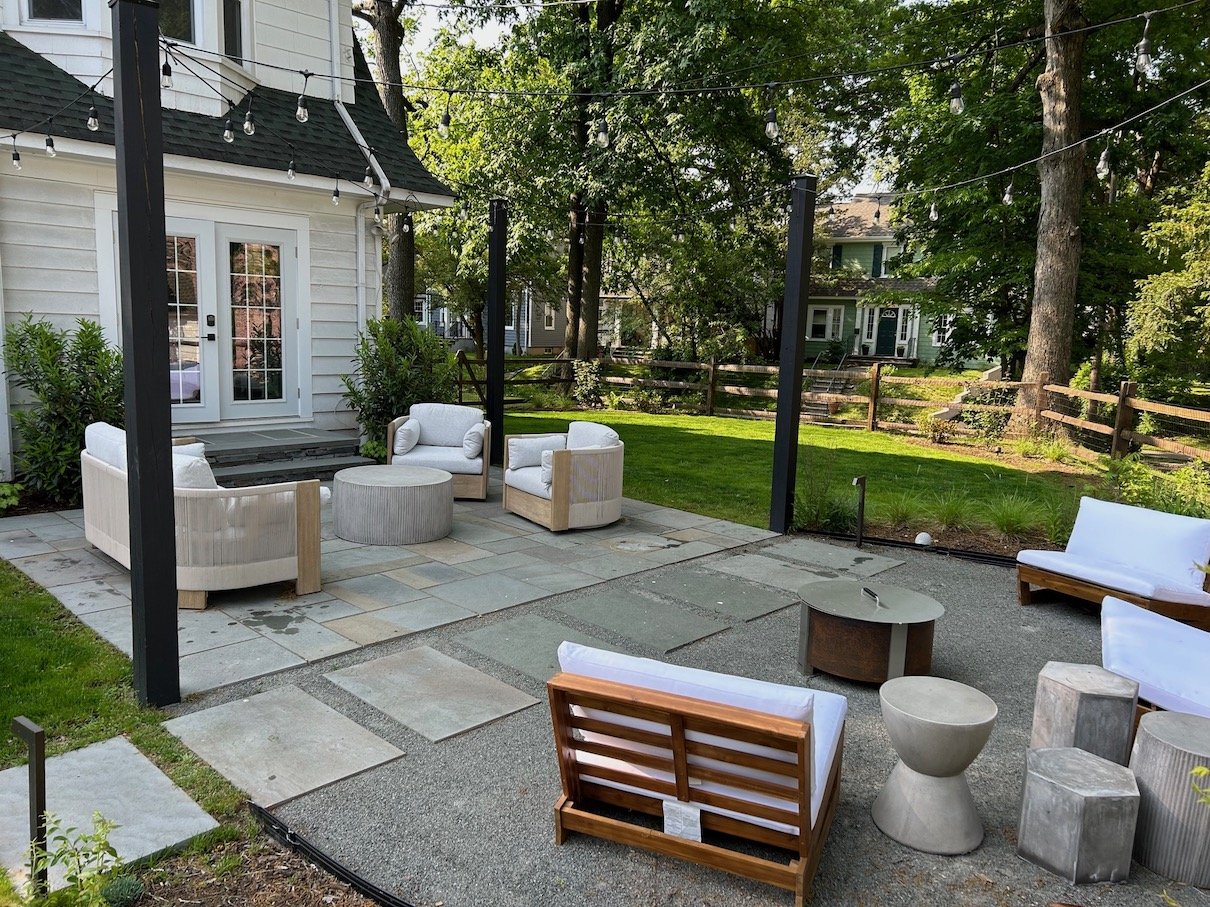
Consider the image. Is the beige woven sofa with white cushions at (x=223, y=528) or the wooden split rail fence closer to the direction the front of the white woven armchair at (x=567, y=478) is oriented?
the beige woven sofa with white cushions

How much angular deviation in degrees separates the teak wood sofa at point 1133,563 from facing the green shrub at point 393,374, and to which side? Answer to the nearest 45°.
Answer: approximately 45° to its right

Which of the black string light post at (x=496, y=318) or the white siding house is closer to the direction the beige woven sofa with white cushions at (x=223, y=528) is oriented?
the black string light post

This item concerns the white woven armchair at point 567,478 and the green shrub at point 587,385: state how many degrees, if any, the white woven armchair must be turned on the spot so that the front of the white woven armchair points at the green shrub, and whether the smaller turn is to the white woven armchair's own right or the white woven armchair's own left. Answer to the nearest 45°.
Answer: approximately 135° to the white woven armchair's own right

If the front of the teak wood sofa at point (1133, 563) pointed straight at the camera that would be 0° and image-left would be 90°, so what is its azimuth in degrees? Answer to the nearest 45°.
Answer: approximately 45°

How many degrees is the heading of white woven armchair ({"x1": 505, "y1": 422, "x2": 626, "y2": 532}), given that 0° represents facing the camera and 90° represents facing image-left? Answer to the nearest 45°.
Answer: approximately 45°

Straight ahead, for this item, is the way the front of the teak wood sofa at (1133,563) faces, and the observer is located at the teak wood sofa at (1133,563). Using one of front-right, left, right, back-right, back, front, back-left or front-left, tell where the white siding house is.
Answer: front-right

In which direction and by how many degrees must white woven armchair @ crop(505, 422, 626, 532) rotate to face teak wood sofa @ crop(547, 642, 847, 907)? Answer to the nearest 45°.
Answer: approximately 45° to its left

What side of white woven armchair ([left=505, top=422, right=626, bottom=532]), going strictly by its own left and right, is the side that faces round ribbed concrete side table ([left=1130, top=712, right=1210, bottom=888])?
left

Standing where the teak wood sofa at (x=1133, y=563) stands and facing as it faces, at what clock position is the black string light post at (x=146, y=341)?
The black string light post is roughly at 12 o'clock from the teak wood sofa.

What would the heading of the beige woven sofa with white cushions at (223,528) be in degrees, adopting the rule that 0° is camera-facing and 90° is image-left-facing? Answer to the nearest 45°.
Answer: approximately 225°

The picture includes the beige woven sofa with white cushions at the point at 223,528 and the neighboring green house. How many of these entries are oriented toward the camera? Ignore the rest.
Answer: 1
